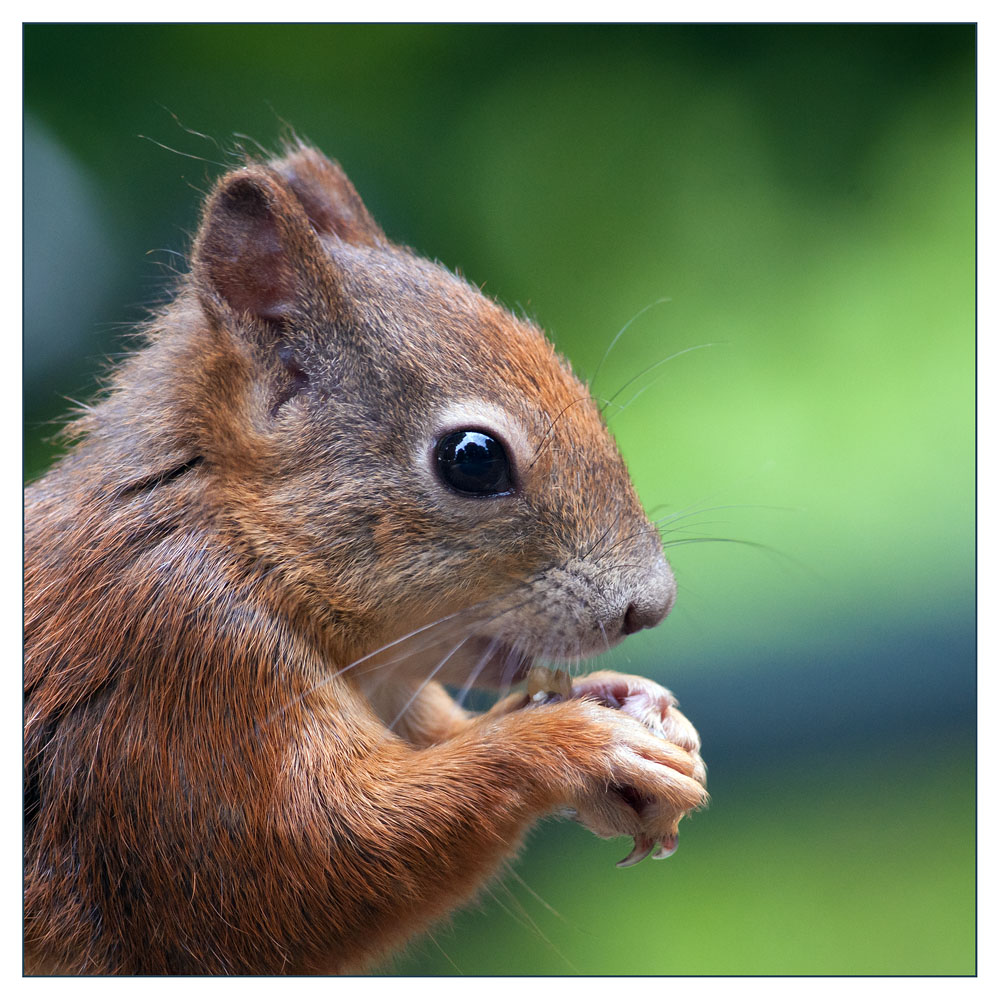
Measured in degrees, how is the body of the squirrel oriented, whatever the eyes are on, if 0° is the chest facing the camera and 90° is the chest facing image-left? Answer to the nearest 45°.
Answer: approximately 270°
